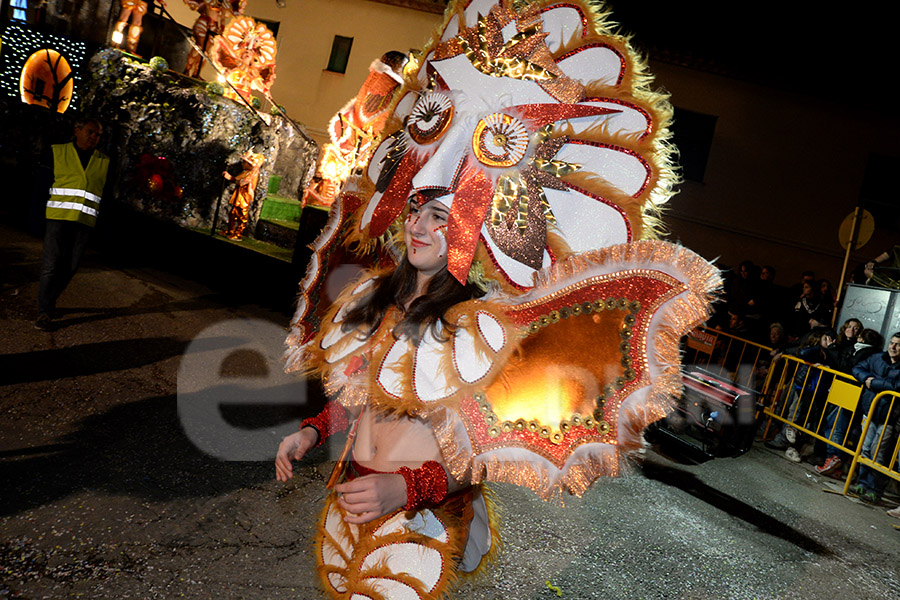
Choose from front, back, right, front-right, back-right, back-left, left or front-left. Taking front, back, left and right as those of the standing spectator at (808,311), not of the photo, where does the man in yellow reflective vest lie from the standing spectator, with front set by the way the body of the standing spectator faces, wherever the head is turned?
front

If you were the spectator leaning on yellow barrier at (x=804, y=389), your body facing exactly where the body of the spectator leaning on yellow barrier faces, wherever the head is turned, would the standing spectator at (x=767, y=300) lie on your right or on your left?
on your right

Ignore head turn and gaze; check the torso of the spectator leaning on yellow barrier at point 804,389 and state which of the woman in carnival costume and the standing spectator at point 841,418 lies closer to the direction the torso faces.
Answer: the woman in carnival costume

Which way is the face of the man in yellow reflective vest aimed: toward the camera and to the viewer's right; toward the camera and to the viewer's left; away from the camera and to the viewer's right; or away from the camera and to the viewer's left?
toward the camera and to the viewer's right

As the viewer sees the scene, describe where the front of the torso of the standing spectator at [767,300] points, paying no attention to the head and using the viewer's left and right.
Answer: facing the viewer and to the left of the viewer

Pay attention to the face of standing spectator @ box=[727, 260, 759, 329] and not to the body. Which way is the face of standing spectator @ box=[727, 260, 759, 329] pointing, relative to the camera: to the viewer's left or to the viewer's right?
to the viewer's left

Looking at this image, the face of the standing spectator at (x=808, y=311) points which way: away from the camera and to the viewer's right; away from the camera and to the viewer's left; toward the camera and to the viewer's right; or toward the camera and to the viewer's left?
toward the camera and to the viewer's left

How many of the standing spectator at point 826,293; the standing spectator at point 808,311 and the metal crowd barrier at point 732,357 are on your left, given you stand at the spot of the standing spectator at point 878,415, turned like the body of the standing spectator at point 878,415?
0

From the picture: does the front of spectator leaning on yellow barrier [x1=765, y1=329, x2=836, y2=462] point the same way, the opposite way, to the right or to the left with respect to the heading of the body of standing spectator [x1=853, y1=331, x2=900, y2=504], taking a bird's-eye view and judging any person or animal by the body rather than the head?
the same way

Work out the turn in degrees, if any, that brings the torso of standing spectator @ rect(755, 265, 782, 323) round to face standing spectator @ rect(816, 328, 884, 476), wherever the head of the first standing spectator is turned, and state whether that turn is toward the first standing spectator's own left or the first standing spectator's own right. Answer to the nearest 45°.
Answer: approximately 45° to the first standing spectator's own left

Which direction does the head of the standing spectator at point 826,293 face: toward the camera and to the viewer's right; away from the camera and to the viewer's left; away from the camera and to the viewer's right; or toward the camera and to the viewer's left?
toward the camera and to the viewer's left

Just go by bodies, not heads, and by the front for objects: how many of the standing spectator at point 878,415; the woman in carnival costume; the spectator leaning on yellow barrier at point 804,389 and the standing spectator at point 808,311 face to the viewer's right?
0

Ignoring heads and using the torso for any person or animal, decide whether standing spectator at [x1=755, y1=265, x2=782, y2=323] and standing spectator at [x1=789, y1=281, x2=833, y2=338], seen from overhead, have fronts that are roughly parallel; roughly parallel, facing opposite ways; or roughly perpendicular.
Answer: roughly parallel

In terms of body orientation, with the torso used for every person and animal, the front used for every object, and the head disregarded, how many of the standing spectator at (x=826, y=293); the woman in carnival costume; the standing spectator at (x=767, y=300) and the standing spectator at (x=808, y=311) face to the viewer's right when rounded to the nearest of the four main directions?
0

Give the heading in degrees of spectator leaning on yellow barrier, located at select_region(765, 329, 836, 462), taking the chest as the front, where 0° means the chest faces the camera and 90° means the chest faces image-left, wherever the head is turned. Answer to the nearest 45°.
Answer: approximately 45°

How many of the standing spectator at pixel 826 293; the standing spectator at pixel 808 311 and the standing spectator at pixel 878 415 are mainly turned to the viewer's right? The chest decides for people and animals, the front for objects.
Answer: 0

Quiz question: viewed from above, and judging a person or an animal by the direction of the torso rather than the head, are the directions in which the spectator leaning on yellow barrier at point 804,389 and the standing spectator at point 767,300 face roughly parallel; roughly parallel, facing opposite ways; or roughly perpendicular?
roughly parallel
